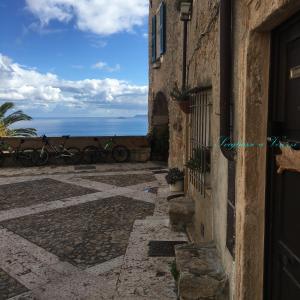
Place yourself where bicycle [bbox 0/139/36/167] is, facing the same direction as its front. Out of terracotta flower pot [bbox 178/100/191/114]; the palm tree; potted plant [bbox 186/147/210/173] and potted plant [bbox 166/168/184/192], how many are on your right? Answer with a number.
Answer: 1

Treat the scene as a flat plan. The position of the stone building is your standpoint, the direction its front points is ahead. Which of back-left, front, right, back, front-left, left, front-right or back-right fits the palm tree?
front-right

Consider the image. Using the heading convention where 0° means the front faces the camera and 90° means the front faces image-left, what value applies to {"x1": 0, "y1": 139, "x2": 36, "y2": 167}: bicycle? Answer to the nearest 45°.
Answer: approximately 90°

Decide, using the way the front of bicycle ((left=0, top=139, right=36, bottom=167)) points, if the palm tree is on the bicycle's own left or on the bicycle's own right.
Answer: on the bicycle's own right

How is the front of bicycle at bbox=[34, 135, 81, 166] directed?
to the viewer's left
